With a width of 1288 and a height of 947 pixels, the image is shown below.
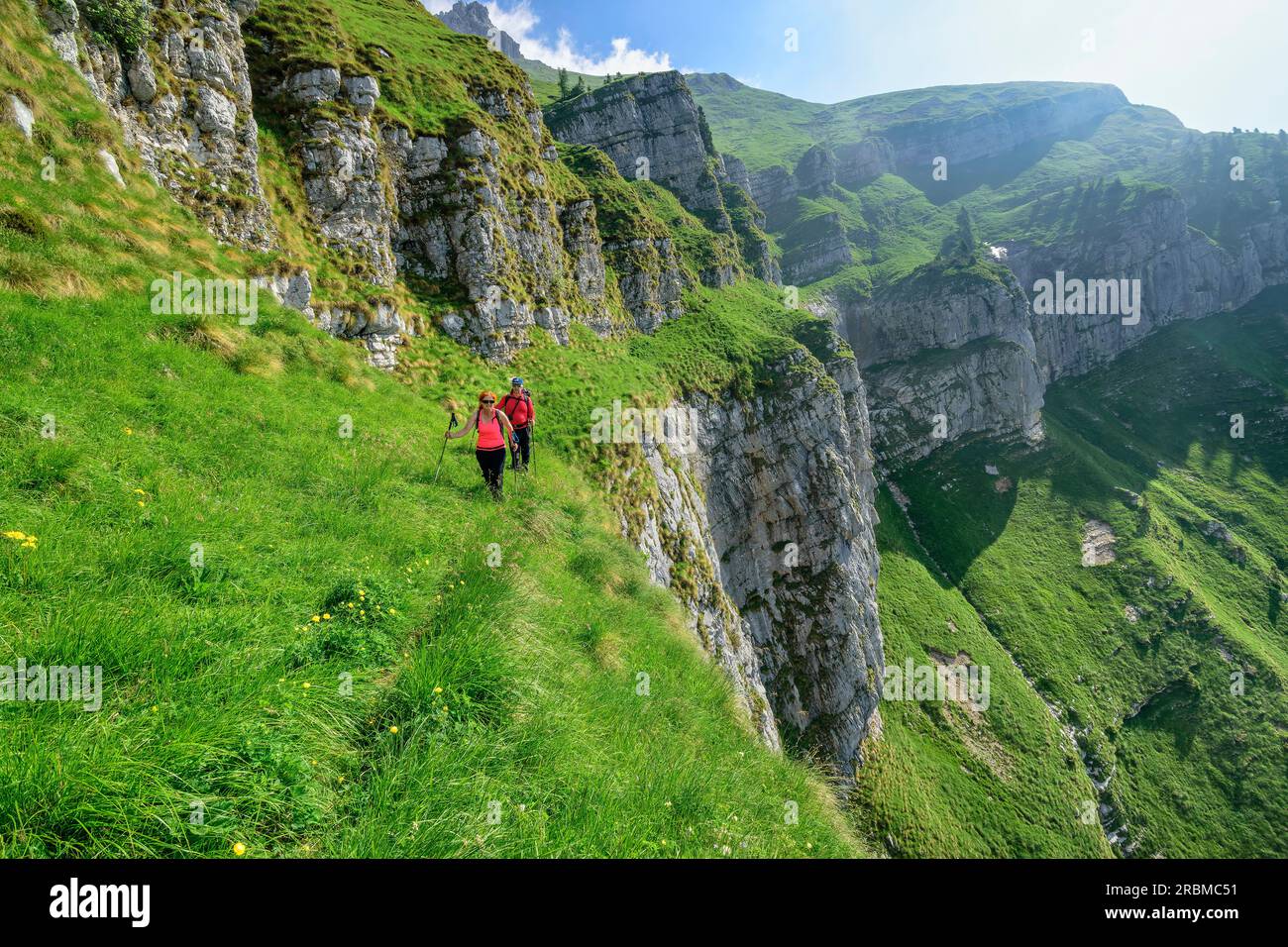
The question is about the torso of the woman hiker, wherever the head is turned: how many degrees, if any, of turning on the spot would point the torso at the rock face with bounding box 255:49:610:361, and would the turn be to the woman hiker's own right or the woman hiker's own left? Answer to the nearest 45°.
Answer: approximately 180°

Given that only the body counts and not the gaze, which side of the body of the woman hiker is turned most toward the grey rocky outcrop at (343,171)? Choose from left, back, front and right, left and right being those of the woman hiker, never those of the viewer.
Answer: back

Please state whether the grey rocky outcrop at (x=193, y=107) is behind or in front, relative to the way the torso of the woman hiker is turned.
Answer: behind

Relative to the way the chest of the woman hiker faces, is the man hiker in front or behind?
behind

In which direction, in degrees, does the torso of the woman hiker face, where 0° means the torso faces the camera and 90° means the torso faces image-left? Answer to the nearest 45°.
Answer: approximately 0°
